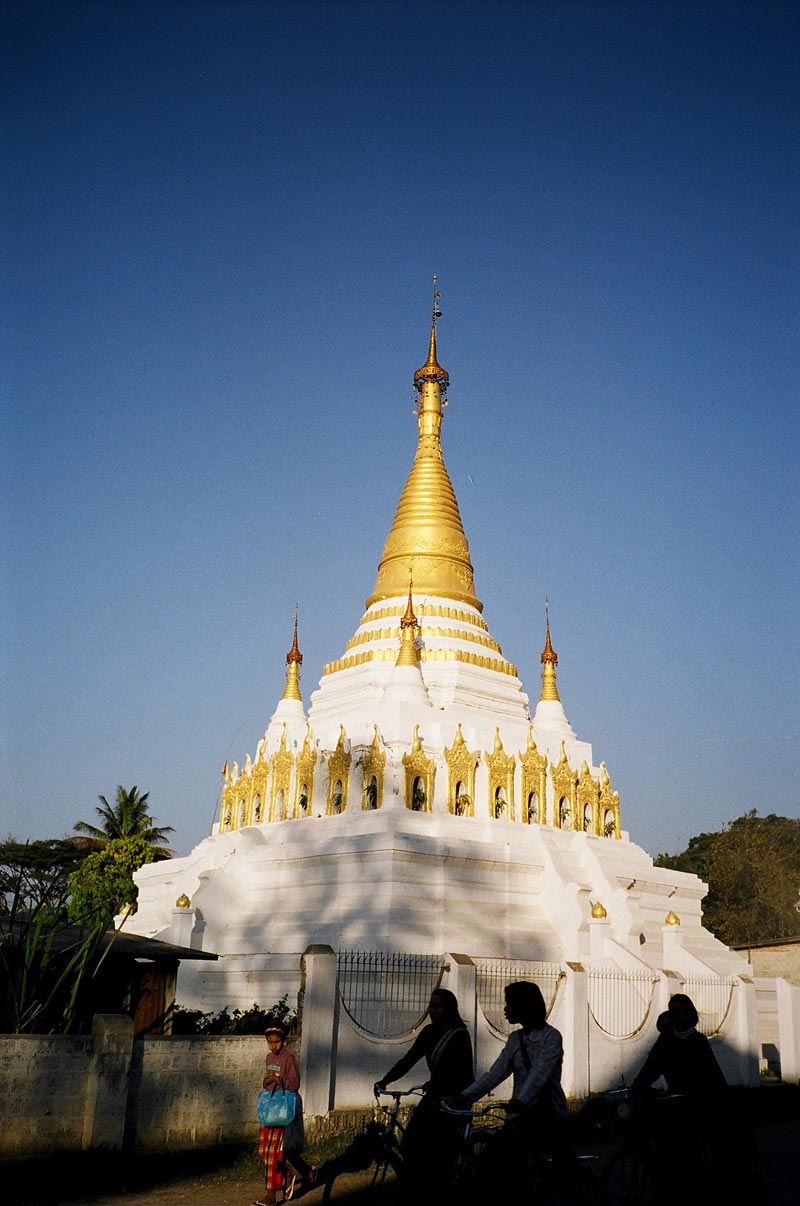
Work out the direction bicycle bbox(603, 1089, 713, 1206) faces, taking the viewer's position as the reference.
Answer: facing the viewer and to the left of the viewer

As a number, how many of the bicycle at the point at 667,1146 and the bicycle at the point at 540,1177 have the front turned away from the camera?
0

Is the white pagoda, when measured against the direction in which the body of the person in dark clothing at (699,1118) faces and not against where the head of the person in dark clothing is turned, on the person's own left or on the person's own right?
on the person's own right

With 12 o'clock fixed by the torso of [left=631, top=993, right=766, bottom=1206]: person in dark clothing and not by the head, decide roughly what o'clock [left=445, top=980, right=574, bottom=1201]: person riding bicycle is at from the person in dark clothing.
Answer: The person riding bicycle is roughly at 12 o'clock from the person in dark clothing.

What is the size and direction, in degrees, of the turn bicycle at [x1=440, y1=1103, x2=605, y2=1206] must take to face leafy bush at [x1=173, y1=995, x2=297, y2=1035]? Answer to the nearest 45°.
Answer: approximately 45° to its right

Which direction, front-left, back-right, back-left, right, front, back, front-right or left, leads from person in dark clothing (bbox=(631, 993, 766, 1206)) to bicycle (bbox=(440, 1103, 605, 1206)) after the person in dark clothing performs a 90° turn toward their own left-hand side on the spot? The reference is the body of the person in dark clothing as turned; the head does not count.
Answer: right

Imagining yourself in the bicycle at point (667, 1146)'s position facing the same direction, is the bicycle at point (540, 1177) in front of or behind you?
in front

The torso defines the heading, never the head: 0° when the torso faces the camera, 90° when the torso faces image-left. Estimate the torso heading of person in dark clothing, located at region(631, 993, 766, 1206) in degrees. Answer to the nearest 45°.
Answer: approximately 45°

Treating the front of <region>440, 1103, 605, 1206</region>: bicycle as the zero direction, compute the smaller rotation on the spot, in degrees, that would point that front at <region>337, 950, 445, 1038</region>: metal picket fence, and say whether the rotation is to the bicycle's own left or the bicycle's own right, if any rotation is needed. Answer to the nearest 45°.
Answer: approximately 90° to the bicycle's own right

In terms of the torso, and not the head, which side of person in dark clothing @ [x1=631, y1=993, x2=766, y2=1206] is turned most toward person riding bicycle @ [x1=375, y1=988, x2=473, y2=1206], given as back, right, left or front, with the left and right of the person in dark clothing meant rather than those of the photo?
front

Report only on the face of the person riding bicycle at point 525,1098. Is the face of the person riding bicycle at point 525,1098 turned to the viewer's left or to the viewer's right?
to the viewer's left

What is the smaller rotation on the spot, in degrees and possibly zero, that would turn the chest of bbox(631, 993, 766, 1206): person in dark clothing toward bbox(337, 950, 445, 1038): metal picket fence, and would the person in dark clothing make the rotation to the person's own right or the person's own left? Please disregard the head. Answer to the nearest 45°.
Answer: approximately 90° to the person's own right

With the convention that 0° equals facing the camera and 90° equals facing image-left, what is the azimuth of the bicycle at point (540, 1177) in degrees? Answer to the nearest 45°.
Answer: approximately 90°
